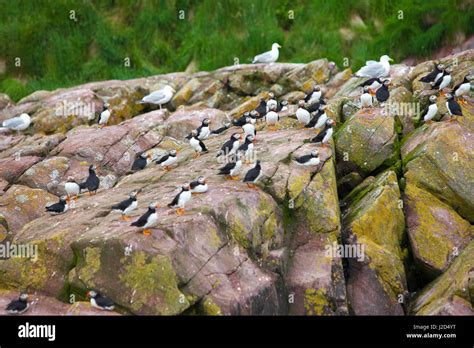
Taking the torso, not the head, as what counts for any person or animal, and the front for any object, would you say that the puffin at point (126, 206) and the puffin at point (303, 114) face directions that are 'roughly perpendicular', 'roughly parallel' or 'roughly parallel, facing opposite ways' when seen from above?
roughly perpendicular

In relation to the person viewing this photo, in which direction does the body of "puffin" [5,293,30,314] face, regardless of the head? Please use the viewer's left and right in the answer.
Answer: facing to the right of the viewer

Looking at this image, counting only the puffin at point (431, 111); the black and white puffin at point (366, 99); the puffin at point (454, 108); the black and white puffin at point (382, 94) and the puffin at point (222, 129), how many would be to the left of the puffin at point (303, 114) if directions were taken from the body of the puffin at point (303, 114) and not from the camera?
4

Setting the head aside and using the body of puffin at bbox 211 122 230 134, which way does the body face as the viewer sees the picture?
to the viewer's right

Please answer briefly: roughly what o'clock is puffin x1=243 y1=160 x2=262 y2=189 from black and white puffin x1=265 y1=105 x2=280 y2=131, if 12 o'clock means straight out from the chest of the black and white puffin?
The puffin is roughly at 12 o'clock from the black and white puffin.

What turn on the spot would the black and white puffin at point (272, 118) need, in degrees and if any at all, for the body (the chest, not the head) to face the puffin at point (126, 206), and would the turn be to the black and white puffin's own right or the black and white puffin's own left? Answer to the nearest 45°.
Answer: approximately 45° to the black and white puffin's own right

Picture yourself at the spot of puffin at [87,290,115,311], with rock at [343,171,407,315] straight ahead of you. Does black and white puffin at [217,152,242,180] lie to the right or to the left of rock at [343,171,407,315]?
left

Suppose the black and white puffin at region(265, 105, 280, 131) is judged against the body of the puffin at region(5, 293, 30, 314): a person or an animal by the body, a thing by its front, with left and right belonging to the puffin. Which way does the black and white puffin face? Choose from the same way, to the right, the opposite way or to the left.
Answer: to the right
